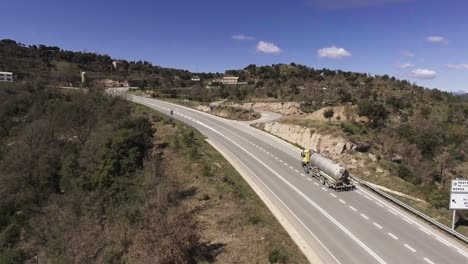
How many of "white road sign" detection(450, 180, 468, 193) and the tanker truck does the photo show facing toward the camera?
1

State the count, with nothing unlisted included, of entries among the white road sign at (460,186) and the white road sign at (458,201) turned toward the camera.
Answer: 2

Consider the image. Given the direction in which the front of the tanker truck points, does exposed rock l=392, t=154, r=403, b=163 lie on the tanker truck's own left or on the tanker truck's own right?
on the tanker truck's own right

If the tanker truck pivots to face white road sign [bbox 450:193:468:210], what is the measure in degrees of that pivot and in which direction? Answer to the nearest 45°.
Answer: approximately 180°

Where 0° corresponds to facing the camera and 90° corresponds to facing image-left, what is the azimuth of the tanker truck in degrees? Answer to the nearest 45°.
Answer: approximately 135°

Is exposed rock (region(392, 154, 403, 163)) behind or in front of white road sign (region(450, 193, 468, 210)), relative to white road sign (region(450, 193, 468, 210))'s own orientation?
behind

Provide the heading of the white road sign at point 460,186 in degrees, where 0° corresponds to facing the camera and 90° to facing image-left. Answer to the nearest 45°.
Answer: approximately 0°

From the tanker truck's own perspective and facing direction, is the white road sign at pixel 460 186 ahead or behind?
behind
